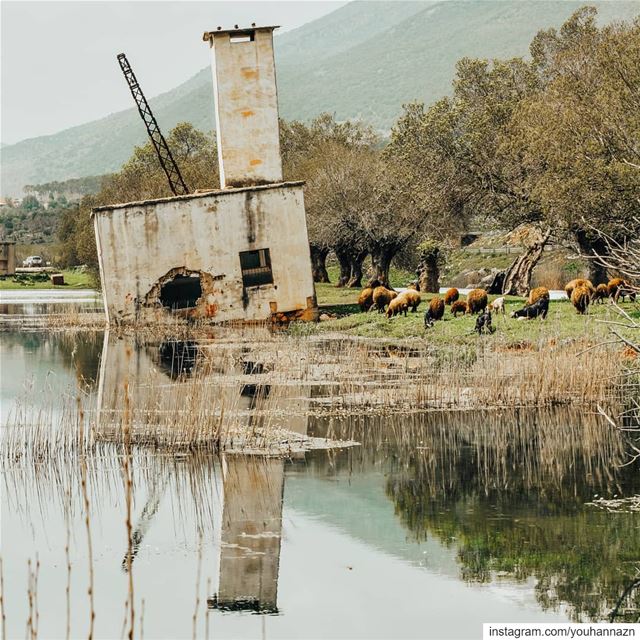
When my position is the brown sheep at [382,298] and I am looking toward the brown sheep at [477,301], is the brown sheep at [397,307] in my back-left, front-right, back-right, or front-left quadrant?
front-right

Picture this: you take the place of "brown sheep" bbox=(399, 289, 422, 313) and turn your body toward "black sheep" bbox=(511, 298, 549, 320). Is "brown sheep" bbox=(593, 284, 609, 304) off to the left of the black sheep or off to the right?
left

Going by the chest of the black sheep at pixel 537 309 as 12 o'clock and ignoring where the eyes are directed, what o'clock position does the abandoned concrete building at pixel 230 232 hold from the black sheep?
The abandoned concrete building is roughly at 1 o'clock from the black sheep.

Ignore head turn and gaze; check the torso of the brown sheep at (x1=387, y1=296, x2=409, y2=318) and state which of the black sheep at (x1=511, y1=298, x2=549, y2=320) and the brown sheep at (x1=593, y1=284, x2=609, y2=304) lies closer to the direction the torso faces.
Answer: the black sheep

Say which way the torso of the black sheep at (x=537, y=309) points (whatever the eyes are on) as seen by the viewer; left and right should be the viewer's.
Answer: facing to the left of the viewer

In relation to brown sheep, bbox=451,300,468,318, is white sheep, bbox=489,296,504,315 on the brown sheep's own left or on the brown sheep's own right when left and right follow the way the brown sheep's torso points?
on the brown sheep's own left

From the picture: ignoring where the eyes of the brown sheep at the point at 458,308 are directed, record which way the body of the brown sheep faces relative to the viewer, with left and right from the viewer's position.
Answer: facing the viewer and to the left of the viewer
